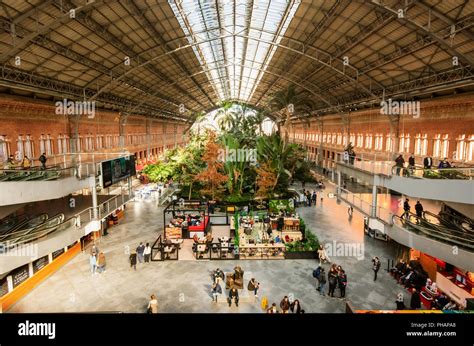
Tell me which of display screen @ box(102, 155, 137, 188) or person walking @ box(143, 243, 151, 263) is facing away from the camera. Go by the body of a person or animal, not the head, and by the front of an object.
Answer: the person walking

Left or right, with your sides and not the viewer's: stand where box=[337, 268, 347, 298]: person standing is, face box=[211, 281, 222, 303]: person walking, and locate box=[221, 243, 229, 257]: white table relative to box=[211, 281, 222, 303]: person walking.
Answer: right

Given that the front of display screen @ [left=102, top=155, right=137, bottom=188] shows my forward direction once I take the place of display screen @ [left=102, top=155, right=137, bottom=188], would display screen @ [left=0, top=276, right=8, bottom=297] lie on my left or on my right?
on my right

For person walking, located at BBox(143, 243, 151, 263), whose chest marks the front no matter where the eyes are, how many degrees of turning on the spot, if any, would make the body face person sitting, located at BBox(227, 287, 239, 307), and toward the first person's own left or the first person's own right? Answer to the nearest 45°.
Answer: approximately 135° to the first person's own right

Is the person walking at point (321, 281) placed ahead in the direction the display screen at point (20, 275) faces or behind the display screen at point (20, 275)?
ahead

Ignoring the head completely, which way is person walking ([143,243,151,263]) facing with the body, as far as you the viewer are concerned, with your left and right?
facing away from the viewer

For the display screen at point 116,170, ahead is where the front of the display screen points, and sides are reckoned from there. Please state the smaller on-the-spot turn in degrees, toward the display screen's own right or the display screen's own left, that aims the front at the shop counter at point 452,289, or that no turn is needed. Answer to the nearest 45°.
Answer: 0° — it already faces it

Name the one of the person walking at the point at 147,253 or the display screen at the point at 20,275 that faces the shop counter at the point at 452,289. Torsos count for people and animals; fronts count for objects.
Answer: the display screen

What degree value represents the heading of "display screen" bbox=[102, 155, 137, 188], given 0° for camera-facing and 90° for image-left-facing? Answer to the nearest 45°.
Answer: approximately 315°

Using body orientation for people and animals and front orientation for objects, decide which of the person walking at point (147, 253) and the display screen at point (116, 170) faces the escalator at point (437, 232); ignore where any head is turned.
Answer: the display screen

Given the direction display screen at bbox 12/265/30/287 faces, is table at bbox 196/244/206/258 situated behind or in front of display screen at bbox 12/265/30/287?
in front

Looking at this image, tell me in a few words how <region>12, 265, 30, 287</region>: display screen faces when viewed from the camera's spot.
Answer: facing the viewer and to the right of the viewer

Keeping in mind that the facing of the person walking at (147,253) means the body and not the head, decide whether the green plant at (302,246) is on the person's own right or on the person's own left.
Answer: on the person's own right

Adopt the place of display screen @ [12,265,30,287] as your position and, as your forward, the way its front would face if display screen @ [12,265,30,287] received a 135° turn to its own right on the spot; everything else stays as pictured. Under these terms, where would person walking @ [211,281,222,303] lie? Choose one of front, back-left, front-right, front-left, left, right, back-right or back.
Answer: back-left

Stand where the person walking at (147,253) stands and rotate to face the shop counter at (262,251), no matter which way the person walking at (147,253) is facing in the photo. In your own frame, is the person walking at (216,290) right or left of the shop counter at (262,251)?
right
